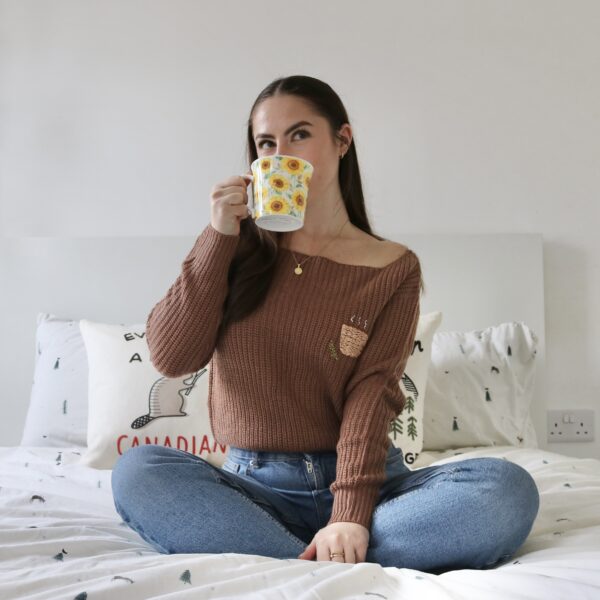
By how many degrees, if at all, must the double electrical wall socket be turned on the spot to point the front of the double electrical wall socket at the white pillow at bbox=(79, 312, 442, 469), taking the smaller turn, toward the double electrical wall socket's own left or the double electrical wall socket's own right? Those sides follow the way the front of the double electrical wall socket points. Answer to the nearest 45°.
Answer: approximately 45° to the double electrical wall socket's own right

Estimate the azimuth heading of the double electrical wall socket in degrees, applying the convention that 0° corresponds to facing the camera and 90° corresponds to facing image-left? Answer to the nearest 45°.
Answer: approximately 0°

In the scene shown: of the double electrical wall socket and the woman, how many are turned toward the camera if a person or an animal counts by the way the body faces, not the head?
2

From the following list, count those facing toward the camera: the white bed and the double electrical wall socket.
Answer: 2

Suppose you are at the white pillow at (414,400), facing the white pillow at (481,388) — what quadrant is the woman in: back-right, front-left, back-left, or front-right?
back-right

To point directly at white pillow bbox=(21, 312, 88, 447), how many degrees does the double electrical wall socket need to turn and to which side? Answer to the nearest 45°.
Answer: approximately 45° to its right

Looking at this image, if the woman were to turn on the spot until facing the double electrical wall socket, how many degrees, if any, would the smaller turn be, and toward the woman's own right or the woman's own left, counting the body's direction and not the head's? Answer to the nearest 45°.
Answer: approximately 135° to the woman's own left

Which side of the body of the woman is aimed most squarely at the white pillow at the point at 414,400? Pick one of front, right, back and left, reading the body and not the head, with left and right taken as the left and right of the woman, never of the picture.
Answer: back

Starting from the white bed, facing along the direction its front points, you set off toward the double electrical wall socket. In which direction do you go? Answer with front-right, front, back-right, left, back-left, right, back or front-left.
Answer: back-left

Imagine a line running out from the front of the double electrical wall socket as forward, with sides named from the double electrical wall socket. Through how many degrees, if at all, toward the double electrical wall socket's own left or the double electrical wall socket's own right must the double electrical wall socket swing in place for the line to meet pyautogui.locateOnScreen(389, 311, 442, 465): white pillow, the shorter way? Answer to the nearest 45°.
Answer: approximately 45° to the double electrical wall socket's own right
